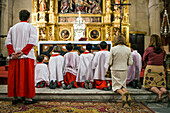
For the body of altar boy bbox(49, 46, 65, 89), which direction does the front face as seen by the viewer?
away from the camera

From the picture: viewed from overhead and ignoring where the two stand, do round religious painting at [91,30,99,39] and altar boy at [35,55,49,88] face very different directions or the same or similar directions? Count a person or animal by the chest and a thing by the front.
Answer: very different directions

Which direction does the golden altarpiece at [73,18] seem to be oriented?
toward the camera

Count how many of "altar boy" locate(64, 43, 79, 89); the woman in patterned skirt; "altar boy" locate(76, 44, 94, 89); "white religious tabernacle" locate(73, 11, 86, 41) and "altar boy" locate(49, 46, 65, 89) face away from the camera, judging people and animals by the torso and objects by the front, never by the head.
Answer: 4

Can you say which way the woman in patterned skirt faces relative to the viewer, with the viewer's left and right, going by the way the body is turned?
facing away from the viewer

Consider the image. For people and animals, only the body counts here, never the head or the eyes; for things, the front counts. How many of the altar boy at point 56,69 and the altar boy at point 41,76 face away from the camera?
2

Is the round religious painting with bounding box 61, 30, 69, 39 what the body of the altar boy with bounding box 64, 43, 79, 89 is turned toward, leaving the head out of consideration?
yes

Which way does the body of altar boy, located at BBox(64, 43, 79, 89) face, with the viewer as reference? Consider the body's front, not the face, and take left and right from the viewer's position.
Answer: facing away from the viewer

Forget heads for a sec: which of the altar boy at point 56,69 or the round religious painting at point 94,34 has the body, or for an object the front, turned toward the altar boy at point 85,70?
the round religious painting

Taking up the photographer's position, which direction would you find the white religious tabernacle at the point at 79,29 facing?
facing the viewer

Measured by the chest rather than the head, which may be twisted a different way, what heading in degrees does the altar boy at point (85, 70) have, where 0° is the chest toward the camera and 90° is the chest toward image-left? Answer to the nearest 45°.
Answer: approximately 180°

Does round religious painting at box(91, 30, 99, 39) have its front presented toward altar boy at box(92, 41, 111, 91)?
yes

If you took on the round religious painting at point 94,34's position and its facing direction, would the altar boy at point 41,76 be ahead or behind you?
ahead

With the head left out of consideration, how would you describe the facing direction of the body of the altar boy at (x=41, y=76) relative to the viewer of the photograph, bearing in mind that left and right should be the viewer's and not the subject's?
facing away from the viewer

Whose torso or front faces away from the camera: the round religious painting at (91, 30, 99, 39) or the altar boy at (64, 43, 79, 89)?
the altar boy

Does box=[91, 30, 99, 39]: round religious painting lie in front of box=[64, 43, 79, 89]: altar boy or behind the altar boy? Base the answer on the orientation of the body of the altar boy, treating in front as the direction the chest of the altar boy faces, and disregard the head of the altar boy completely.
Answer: in front
